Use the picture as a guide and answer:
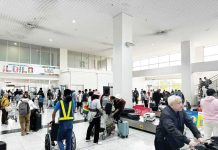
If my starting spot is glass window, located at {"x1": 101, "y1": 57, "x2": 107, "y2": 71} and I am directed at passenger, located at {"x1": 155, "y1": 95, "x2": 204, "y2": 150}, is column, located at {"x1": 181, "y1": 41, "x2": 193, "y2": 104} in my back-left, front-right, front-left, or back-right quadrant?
front-left

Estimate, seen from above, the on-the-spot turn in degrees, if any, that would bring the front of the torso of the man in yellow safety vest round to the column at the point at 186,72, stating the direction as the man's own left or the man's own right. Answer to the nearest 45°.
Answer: approximately 45° to the man's own right

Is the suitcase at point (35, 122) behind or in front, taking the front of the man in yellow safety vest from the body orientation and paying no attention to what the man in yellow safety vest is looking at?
in front

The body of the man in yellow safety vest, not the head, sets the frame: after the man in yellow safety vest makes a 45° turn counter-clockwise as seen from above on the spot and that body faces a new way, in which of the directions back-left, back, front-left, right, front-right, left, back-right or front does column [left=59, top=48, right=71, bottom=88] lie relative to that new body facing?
front-right

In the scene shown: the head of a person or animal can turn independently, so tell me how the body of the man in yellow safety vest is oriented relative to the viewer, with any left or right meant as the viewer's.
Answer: facing away from the viewer

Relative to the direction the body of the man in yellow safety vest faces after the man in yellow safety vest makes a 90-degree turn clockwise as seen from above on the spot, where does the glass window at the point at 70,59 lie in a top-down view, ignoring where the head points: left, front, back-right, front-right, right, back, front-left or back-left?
left
